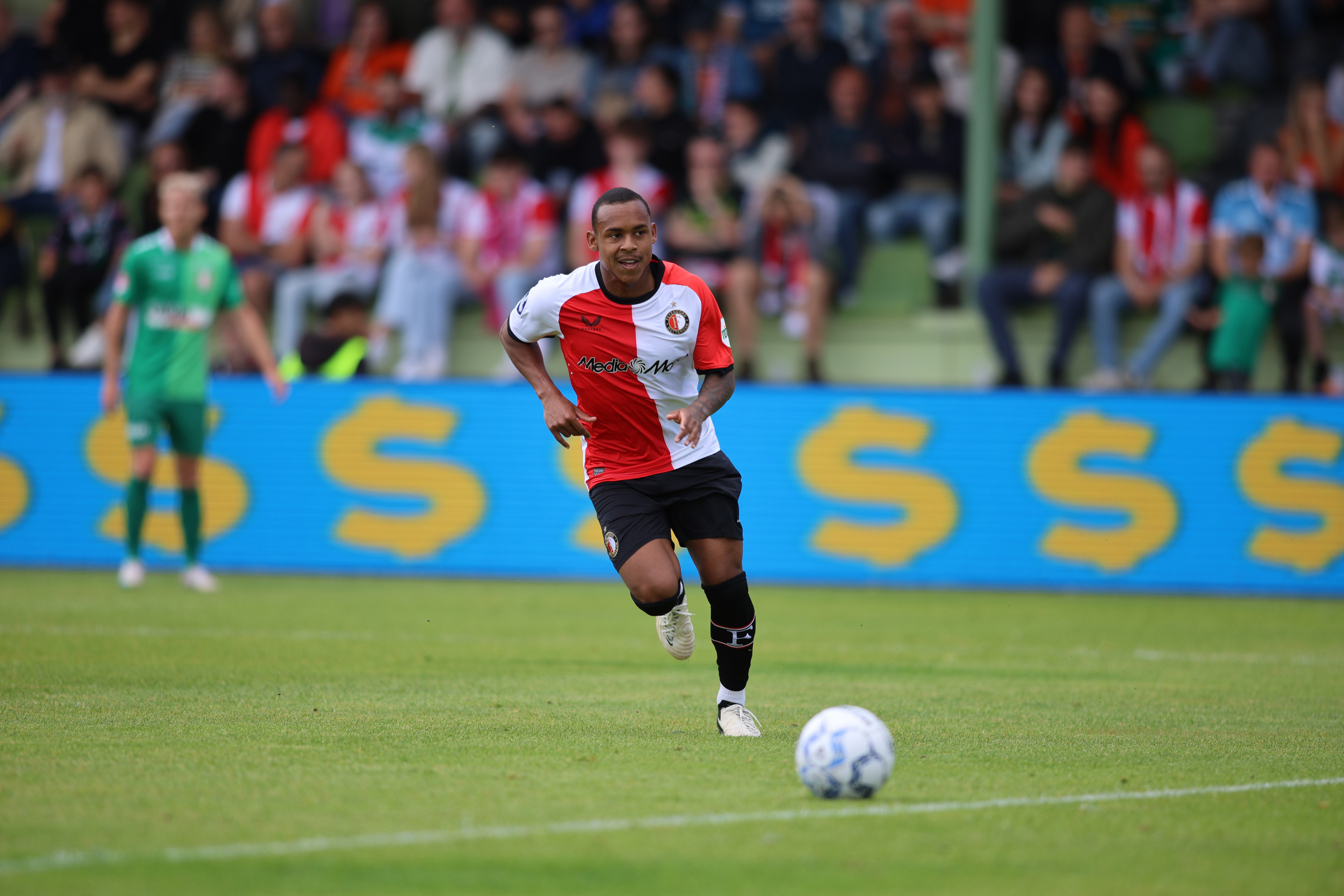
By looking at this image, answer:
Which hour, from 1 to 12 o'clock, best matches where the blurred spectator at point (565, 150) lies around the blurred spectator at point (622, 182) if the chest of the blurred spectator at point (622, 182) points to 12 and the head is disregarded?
the blurred spectator at point (565, 150) is roughly at 5 o'clock from the blurred spectator at point (622, 182).

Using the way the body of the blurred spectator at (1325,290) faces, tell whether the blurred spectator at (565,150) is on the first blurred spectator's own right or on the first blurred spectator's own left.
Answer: on the first blurred spectator's own right

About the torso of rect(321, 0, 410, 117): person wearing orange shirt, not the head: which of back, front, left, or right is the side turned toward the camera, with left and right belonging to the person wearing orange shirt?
front

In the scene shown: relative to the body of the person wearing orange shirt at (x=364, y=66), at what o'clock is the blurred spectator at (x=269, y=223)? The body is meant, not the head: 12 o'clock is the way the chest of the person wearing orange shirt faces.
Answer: The blurred spectator is roughly at 1 o'clock from the person wearing orange shirt.

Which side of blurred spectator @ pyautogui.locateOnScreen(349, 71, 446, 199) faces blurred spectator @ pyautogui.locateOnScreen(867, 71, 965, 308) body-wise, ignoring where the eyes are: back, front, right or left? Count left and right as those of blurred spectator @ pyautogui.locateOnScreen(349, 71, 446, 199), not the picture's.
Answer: left

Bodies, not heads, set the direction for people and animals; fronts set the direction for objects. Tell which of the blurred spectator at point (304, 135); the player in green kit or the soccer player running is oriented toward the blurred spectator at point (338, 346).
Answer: the blurred spectator at point (304, 135)

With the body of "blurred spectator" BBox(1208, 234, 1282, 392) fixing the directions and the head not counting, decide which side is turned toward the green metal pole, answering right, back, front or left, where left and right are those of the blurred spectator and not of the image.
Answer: right

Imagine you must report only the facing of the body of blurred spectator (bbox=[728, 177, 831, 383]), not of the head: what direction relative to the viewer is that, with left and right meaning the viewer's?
facing the viewer

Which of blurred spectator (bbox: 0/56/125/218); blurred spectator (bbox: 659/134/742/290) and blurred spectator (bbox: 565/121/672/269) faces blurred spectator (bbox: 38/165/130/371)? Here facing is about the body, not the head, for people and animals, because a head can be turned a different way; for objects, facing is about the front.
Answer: blurred spectator (bbox: 0/56/125/218)

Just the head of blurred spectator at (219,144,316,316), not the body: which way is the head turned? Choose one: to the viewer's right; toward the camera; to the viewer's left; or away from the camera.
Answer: toward the camera

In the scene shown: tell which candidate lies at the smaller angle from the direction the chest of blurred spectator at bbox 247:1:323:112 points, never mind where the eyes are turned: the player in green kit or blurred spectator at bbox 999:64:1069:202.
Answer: the player in green kit

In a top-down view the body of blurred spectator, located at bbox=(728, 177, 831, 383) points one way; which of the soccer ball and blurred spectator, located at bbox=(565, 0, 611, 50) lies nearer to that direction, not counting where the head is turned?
the soccer ball

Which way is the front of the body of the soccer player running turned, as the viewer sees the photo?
toward the camera

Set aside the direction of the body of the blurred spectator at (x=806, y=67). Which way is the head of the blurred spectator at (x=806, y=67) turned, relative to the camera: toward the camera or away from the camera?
toward the camera

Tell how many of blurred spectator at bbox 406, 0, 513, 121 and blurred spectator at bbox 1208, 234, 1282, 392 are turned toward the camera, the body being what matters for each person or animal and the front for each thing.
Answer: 2

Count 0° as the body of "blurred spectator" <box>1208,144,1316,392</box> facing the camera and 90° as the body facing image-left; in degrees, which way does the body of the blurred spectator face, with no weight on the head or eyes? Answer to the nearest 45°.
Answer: approximately 0°

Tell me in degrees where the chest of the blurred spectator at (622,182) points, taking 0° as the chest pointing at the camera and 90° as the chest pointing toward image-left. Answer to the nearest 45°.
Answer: approximately 0°

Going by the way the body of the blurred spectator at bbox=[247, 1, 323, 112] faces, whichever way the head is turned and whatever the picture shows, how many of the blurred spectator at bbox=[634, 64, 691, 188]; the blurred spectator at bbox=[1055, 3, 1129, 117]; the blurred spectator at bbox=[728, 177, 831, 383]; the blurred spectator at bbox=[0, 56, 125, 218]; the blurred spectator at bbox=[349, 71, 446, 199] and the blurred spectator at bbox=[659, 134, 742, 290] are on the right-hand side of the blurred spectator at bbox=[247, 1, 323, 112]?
1

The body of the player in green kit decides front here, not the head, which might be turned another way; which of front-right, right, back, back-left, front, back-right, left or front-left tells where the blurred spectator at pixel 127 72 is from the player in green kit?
back

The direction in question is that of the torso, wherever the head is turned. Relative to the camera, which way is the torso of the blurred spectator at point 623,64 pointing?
toward the camera
